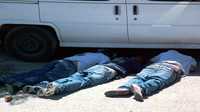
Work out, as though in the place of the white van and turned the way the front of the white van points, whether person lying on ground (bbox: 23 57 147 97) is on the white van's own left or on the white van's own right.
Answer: on the white van's own left

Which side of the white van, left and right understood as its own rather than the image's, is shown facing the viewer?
left
